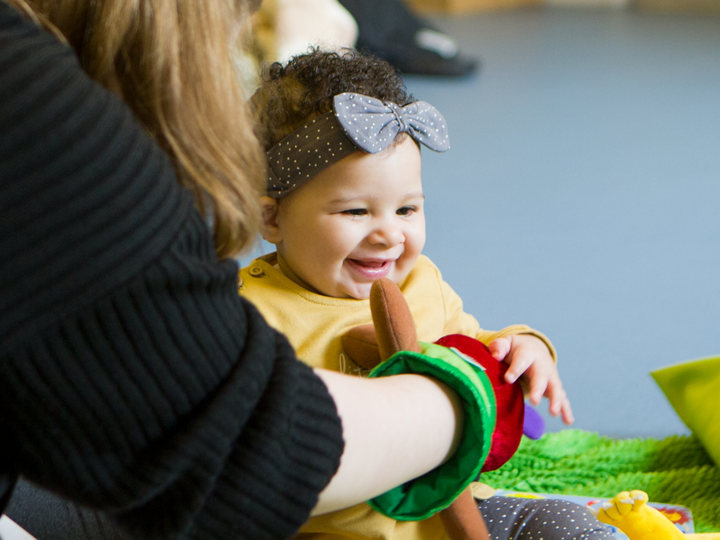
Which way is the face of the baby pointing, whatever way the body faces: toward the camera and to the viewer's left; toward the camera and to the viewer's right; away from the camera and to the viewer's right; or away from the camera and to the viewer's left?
toward the camera and to the viewer's right

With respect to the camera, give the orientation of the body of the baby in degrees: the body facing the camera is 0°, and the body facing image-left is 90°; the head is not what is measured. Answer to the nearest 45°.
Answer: approximately 315°

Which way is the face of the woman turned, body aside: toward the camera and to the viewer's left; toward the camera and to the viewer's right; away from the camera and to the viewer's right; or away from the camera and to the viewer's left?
away from the camera and to the viewer's right

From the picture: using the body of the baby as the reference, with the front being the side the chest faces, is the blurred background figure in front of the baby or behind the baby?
behind
